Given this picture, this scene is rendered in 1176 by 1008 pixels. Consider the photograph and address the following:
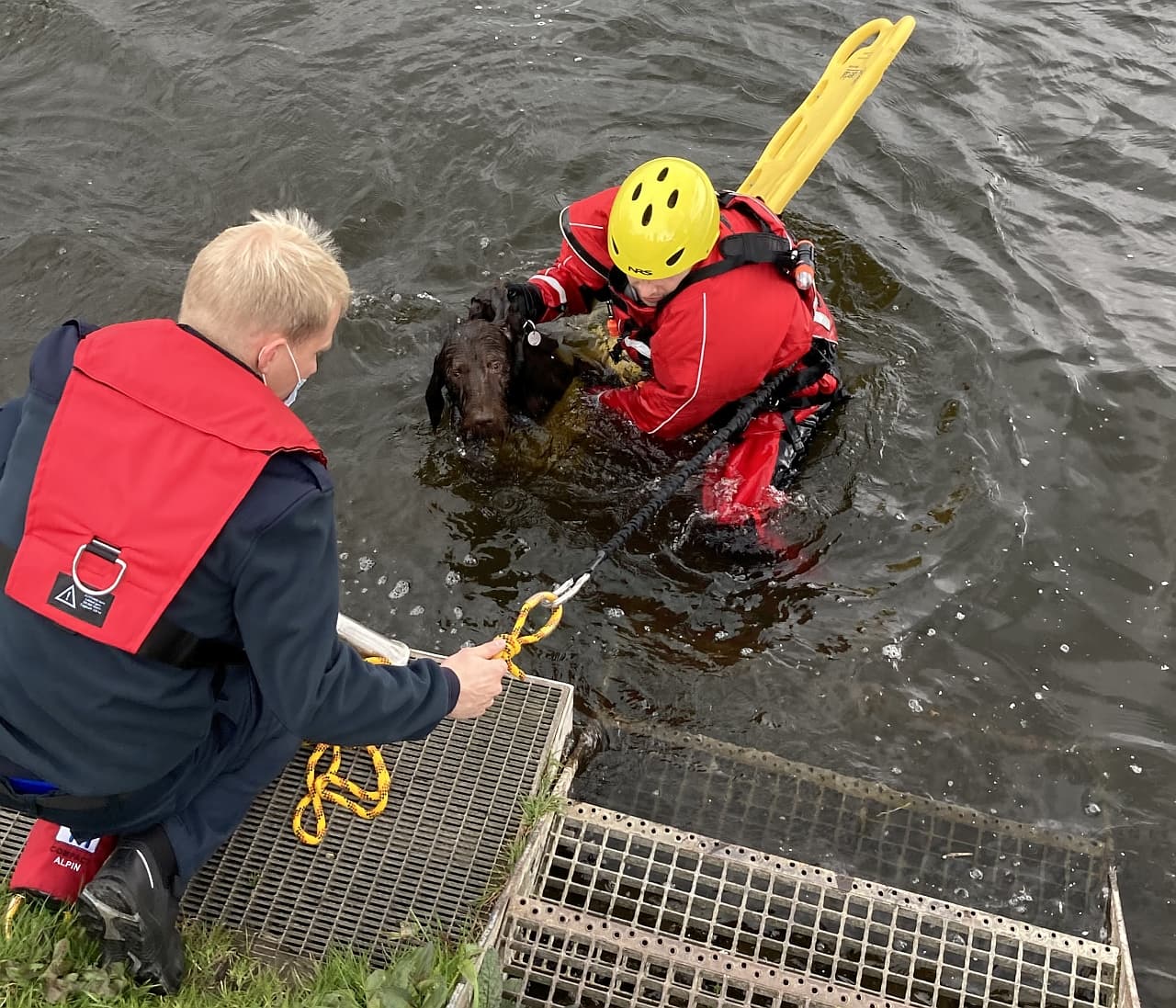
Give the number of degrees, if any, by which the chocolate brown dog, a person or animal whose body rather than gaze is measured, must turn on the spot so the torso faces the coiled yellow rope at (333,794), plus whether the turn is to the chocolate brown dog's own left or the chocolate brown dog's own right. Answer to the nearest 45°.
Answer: approximately 45° to the chocolate brown dog's own left

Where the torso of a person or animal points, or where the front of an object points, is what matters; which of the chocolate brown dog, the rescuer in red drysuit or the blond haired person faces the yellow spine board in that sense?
the blond haired person

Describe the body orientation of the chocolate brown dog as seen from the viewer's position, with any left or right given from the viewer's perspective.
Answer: facing the viewer and to the left of the viewer

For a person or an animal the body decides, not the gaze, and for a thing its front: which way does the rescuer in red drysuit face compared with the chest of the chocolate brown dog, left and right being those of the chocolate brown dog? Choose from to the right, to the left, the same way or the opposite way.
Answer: the same way

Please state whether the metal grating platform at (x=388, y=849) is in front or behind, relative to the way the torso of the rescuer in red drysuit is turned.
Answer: in front

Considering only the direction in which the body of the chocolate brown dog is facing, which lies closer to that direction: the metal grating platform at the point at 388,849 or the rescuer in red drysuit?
the metal grating platform

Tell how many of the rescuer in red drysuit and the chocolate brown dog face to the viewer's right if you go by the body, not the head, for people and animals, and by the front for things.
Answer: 0

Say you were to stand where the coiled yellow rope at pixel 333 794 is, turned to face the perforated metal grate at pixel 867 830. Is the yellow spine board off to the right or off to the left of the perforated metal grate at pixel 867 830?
left

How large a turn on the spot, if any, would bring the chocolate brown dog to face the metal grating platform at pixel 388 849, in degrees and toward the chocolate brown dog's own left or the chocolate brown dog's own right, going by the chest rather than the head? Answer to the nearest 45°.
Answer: approximately 45° to the chocolate brown dog's own left

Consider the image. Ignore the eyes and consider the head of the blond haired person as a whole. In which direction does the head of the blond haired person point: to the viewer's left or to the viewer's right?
to the viewer's right

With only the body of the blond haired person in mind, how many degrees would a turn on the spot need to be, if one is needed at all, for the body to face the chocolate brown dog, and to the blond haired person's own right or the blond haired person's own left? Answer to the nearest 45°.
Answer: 0° — they already face it

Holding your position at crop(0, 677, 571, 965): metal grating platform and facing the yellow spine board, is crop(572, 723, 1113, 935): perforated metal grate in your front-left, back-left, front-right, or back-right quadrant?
front-right

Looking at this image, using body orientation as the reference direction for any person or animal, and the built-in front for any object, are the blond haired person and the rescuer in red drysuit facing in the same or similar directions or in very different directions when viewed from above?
very different directions

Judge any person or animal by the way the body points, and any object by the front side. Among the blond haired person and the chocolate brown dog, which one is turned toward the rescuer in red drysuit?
the blond haired person

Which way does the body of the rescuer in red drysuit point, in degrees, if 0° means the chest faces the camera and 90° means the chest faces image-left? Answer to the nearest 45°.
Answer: approximately 45°

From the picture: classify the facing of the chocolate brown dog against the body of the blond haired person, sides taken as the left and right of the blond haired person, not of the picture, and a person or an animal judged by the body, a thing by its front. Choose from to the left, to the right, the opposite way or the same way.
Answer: the opposite way

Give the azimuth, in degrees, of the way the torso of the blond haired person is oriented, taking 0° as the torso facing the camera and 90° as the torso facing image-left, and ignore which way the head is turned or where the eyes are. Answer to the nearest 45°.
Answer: approximately 225°
